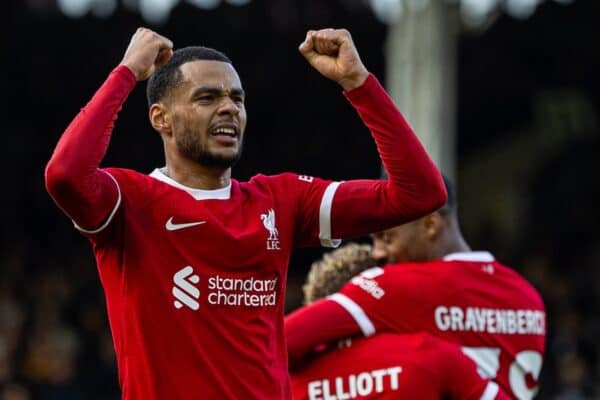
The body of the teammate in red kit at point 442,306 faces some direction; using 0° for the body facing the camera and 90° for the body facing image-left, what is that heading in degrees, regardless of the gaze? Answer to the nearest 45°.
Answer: approximately 135°

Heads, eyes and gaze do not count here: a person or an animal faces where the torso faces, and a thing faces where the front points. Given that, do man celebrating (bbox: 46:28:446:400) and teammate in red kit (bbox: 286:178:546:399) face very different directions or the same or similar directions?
very different directions

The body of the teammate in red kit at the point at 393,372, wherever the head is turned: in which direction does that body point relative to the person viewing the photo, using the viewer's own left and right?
facing away from the viewer and to the right of the viewer

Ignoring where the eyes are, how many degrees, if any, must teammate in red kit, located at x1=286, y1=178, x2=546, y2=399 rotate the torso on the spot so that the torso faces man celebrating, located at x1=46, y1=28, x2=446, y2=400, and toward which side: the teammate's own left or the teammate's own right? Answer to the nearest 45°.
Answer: approximately 90° to the teammate's own left

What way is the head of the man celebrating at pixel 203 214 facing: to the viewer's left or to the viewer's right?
to the viewer's right

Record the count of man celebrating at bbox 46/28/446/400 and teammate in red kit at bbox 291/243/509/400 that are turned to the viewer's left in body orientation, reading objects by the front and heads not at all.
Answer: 0
